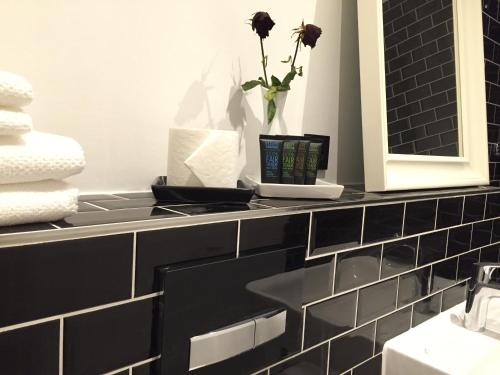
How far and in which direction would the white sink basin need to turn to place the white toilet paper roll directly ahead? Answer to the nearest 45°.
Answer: approximately 90° to its right

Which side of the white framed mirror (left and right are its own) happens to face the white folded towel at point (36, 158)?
right

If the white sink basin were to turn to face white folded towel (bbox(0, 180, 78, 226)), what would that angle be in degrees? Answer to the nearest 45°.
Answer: approximately 90° to its right

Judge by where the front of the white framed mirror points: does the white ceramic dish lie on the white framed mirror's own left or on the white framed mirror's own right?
on the white framed mirror's own right

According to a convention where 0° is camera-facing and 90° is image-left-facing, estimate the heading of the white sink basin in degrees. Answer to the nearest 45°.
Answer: approximately 315°

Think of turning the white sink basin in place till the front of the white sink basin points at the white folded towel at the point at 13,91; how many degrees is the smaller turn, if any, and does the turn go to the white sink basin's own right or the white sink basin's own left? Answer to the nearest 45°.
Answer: approximately 90° to the white sink basin's own right

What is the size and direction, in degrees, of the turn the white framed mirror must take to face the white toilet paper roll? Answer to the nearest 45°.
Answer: approximately 90° to its right
